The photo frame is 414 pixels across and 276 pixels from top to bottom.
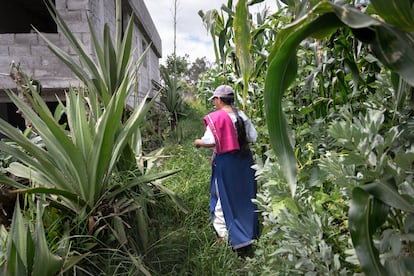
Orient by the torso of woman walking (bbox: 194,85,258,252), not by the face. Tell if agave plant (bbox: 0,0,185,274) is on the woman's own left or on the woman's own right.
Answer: on the woman's own left

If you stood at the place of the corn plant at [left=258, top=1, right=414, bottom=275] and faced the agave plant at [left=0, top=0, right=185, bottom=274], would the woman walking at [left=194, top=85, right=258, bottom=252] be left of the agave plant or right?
right

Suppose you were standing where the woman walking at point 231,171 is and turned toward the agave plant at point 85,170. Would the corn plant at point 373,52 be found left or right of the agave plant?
left

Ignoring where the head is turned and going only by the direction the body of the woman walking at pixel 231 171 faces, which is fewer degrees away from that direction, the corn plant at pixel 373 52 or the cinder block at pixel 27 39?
the cinder block

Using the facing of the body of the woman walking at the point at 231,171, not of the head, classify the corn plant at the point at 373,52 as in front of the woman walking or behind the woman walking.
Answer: behind

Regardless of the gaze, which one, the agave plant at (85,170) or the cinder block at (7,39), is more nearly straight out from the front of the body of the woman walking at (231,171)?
the cinder block

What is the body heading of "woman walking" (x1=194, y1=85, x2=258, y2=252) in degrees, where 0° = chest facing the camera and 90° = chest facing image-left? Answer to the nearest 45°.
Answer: approximately 135°
